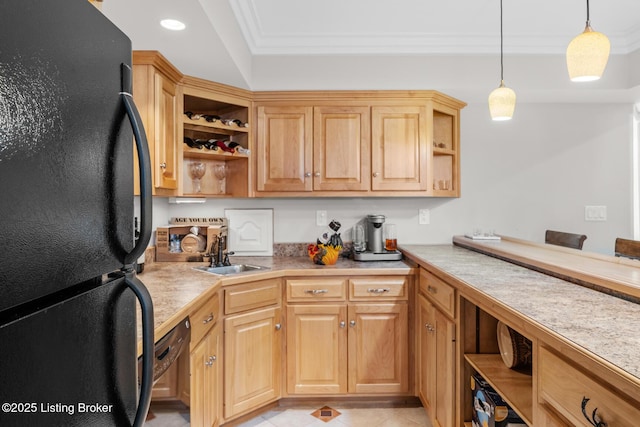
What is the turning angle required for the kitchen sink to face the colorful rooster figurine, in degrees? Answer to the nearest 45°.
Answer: approximately 45° to its left

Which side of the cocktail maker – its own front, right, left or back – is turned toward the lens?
front

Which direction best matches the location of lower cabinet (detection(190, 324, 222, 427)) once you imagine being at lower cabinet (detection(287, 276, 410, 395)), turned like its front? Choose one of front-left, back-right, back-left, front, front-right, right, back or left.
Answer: front-right

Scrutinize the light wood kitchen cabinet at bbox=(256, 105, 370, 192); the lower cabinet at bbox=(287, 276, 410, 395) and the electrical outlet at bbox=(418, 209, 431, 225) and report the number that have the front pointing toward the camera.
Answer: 3

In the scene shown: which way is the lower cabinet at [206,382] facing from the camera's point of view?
to the viewer's right

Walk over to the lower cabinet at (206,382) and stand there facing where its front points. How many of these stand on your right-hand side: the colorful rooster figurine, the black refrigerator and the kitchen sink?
1

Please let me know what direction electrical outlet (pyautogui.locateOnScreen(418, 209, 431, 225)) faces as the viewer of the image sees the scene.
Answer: facing the viewer

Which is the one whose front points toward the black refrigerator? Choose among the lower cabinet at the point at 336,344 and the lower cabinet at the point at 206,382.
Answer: the lower cabinet at the point at 336,344

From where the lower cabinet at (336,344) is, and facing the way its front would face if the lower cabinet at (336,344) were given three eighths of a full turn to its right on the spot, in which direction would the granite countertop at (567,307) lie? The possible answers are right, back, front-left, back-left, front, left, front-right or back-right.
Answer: back

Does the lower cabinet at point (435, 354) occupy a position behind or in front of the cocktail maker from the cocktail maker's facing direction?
in front

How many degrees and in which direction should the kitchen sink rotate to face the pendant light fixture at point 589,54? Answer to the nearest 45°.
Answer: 0° — it already faces it

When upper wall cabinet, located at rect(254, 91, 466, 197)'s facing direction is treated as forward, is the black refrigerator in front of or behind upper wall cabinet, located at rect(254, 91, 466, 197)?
in front

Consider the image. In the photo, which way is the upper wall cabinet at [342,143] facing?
toward the camera
